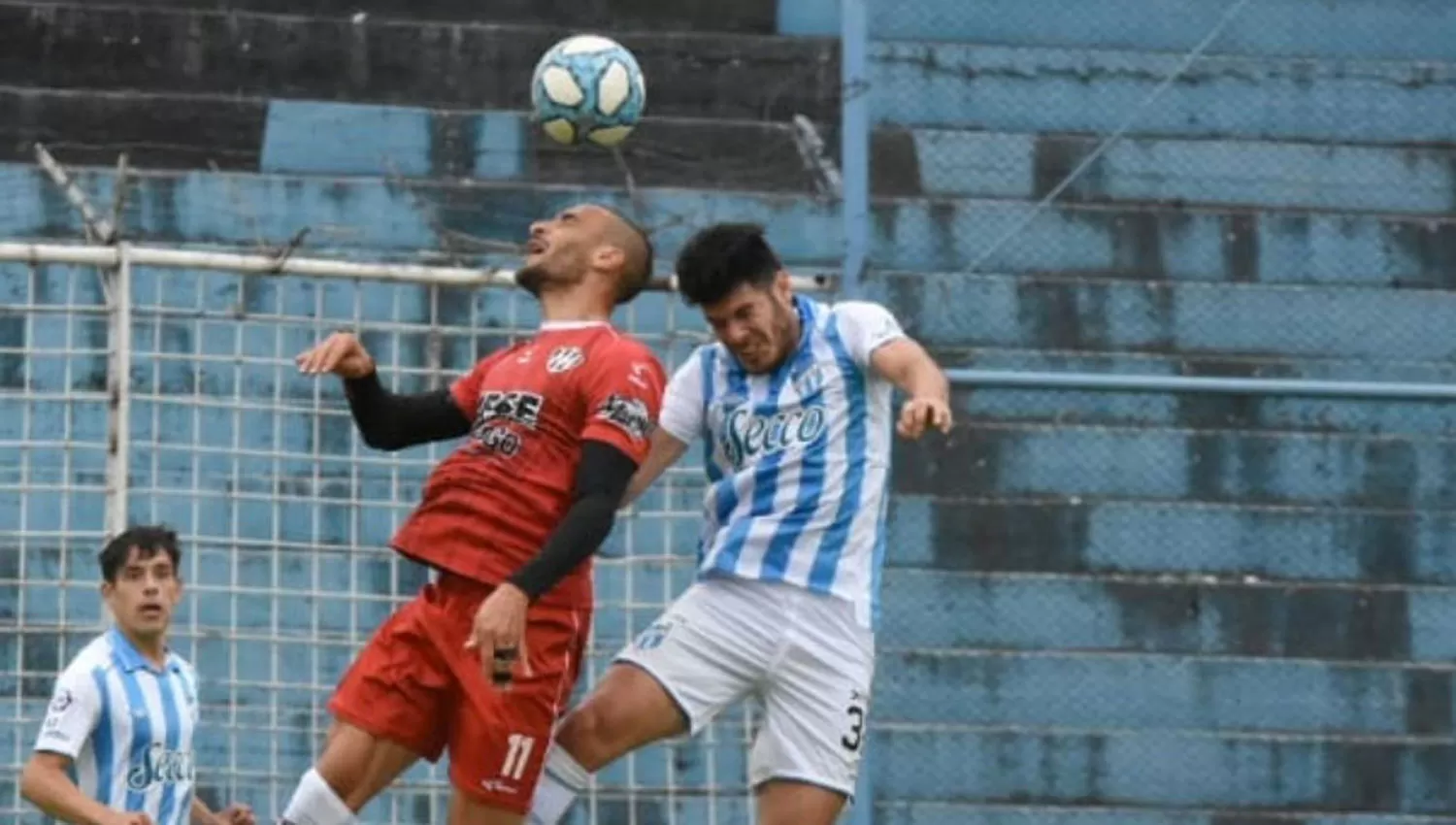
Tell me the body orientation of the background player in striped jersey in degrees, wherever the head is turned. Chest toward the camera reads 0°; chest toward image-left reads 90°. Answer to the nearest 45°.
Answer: approximately 315°

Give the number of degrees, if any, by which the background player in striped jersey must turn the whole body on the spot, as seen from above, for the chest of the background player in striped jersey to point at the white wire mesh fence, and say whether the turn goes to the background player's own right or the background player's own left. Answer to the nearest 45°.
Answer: approximately 135° to the background player's own left

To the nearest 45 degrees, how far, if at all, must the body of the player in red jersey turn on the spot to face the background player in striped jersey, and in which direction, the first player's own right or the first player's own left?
approximately 90° to the first player's own right
